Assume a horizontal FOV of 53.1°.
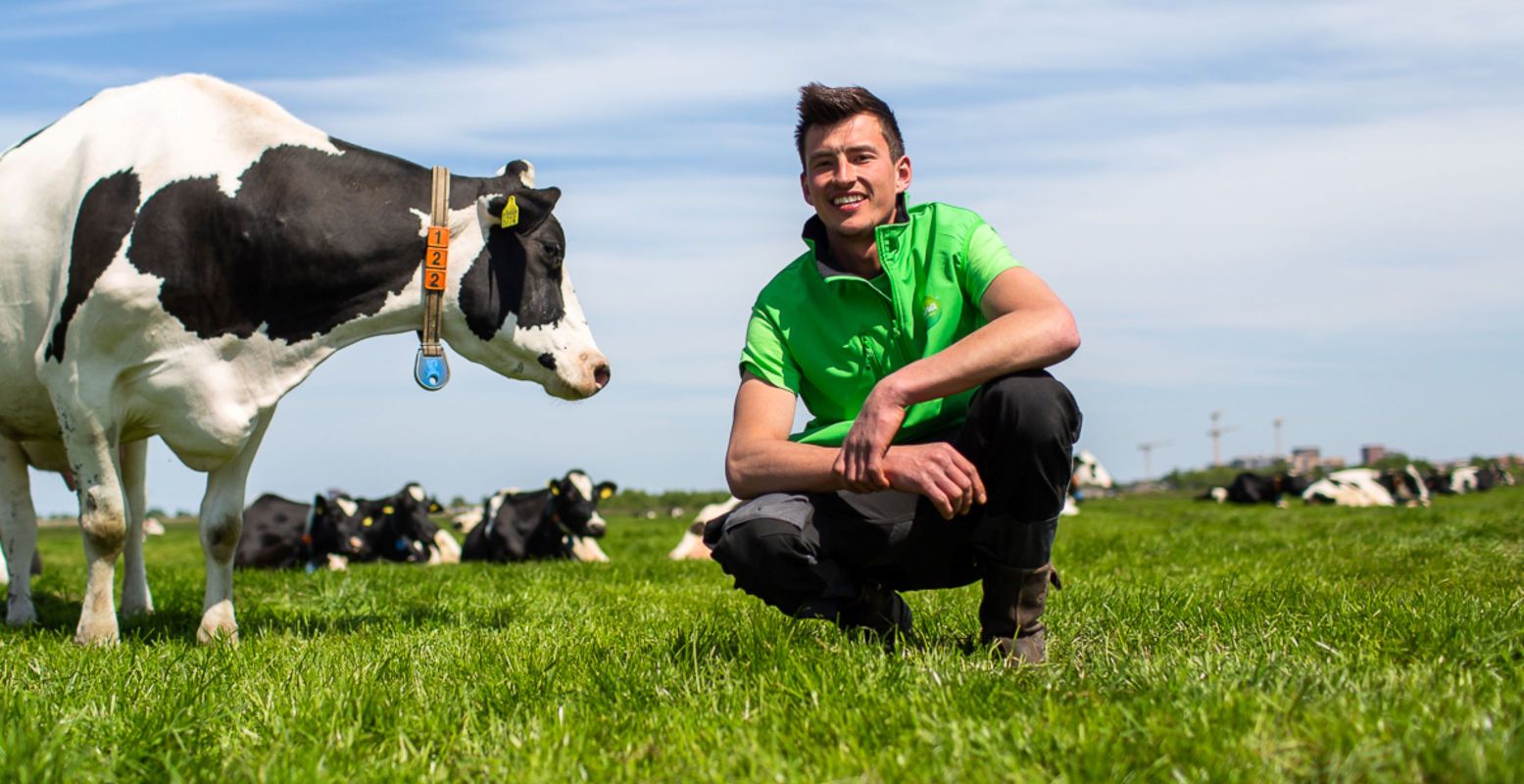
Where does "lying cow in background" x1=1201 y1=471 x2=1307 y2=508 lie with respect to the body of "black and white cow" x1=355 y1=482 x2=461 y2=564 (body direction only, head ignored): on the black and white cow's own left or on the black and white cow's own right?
on the black and white cow's own left

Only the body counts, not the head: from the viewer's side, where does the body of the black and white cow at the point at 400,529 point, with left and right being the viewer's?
facing the viewer and to the right of the viewer

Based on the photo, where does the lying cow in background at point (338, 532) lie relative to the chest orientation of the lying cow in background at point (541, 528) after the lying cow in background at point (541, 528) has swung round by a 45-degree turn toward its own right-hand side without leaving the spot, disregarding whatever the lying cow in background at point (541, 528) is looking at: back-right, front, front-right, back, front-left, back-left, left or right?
right

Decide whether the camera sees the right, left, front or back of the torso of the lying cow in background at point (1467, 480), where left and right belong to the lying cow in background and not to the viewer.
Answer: right
